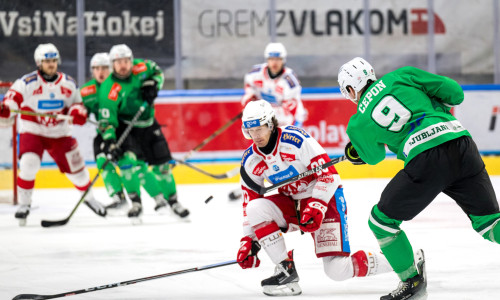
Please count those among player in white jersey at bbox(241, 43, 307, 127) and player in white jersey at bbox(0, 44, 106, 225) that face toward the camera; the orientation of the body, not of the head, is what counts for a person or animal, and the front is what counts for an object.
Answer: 2

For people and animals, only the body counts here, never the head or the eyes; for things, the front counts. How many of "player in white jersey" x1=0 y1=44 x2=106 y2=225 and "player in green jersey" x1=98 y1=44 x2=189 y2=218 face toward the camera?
2

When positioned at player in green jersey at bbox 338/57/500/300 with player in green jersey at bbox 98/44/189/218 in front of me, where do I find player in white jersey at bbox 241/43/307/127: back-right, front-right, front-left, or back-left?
front-right

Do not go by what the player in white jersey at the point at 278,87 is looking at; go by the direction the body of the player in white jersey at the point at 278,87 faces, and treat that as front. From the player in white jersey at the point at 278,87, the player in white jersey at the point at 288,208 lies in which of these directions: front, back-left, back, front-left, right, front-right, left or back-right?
front

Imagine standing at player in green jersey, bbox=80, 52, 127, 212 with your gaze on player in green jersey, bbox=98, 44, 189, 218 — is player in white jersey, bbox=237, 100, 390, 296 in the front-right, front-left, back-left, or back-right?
front-right

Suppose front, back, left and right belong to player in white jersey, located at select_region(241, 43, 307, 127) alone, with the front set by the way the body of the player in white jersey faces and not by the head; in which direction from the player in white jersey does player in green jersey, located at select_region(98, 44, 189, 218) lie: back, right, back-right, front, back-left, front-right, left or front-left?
front-right

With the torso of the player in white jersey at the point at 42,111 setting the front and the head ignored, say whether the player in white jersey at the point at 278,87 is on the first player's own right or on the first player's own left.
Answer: on the first player's own left

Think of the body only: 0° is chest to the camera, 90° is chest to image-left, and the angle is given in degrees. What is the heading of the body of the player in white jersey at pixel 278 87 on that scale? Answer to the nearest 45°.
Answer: approximately 0°

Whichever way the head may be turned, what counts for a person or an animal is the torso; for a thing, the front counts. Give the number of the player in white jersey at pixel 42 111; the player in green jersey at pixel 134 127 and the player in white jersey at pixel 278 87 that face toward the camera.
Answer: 3

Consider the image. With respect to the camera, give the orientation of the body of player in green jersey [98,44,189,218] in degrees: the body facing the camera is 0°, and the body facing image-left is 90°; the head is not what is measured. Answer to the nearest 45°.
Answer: approximately 0°

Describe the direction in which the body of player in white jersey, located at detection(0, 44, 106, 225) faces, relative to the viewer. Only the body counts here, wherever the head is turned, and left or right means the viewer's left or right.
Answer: facing the viewer
